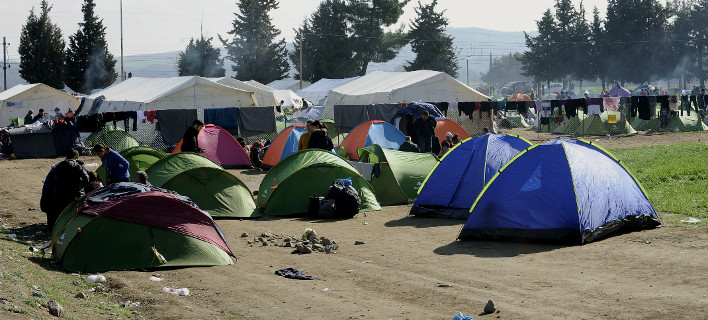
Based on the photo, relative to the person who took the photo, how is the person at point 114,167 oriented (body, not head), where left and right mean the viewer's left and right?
facing to the left of the viewer

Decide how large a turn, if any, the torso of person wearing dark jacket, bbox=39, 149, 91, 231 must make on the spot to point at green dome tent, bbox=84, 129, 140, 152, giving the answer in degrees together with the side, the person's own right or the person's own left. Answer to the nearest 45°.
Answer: approximately 45° to the person's own left

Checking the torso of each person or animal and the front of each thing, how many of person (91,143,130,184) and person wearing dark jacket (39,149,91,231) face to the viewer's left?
1

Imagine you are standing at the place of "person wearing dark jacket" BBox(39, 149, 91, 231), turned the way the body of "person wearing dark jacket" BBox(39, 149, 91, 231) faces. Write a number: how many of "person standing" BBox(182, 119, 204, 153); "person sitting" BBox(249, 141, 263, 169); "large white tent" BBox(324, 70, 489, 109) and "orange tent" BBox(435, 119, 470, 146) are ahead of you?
4

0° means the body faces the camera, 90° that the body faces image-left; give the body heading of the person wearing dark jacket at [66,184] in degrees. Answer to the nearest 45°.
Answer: approximately 225°

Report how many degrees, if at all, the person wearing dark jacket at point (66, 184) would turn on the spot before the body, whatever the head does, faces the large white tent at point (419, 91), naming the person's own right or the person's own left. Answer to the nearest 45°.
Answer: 0° — they already face it

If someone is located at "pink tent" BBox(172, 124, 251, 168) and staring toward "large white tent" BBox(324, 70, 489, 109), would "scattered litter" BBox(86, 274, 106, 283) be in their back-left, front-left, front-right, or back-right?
back-right

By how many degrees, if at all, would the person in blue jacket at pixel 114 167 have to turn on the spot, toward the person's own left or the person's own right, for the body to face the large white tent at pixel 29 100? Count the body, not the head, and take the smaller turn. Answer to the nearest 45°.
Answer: approximately 90° to the person's own right
